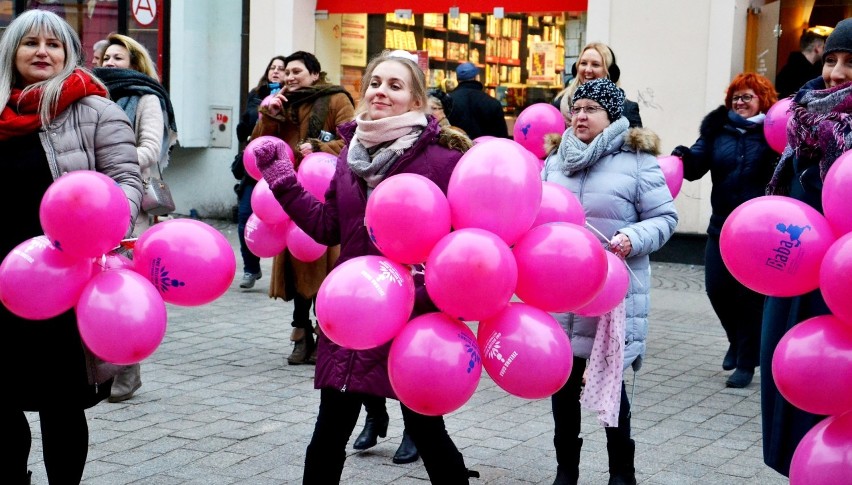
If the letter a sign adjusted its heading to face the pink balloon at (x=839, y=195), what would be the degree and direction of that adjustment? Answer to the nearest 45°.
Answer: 0° — it already faces it

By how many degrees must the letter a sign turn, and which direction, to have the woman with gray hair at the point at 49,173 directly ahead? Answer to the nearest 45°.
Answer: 0° — it already faces them

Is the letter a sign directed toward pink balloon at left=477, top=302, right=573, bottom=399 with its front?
yes

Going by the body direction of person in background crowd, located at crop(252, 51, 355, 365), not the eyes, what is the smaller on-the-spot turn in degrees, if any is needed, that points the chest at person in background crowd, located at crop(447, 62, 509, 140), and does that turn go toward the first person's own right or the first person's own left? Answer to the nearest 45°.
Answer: approximately 180°

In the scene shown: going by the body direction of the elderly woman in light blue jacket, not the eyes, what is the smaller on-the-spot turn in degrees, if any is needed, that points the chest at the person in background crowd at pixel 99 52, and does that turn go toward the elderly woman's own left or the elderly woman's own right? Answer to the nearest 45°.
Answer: approximately 90° to the elderly woman's own right

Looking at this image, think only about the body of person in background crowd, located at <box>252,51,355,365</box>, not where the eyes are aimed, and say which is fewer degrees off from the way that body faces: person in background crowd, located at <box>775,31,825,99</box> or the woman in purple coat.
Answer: the woman in purple coat

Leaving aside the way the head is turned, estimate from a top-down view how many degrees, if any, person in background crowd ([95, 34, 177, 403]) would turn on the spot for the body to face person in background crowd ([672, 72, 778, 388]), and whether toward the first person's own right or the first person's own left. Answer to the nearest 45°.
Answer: approximately 135° to the first person's own left

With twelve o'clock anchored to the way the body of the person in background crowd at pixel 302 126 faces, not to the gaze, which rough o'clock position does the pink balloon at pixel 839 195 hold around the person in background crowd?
The pink balloon is roughly at 10 o'clock from the person in background crowd.

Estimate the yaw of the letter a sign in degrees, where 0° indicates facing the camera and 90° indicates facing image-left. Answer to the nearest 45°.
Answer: approximately 0°

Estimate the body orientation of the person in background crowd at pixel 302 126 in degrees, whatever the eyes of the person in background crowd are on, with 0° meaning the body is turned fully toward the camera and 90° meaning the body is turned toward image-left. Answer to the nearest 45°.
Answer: approximately 45°
